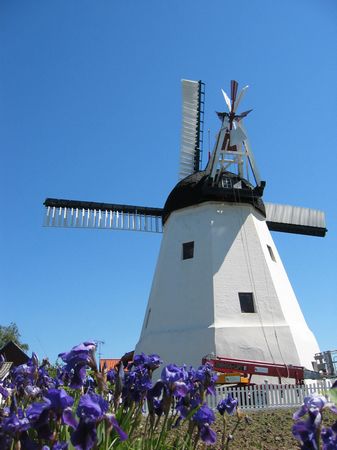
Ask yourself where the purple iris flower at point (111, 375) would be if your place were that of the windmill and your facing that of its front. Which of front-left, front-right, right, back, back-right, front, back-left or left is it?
back

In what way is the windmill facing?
away from the camera

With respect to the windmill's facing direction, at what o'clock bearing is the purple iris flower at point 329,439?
The purple iris flower is roughly at 6 o'clock from the windmill.

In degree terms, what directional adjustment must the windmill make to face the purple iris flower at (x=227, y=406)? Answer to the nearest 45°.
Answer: approximately 180°

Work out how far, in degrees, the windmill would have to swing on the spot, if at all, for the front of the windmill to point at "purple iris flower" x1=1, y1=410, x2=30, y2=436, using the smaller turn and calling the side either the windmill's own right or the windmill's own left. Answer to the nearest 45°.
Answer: approximately 180°

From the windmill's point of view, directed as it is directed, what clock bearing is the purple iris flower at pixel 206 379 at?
The purple iris flower is roughly at 6 o'clock from the windmill.

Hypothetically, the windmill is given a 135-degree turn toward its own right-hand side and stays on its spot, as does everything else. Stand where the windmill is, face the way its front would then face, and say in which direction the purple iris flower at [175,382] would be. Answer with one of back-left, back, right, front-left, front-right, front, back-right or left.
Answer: front-right

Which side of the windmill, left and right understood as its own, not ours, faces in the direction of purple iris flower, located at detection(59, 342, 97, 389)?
back

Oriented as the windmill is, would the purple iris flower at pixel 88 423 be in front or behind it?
behind

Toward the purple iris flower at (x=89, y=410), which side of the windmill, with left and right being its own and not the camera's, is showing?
back
